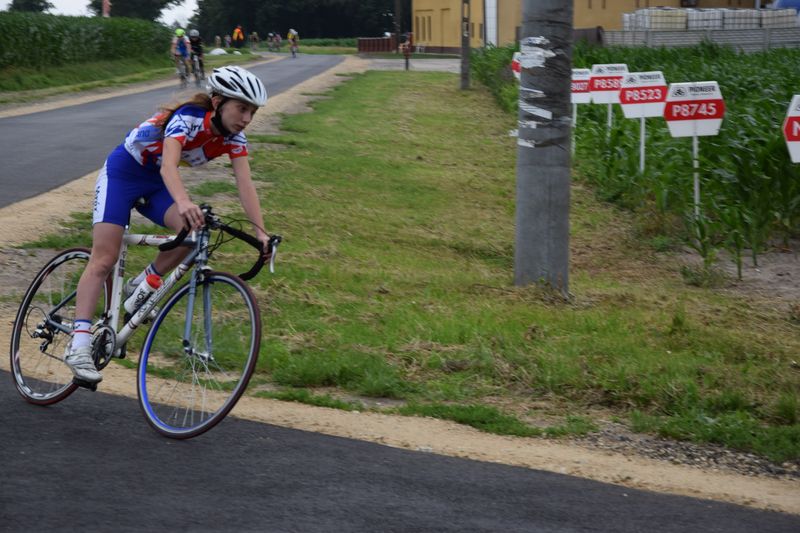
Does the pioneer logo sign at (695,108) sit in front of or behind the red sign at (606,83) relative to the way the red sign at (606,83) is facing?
in front

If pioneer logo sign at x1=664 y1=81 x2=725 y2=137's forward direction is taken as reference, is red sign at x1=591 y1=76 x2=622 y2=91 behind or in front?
behind

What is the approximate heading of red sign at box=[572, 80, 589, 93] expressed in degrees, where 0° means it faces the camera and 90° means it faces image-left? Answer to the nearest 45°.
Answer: approximately 0°

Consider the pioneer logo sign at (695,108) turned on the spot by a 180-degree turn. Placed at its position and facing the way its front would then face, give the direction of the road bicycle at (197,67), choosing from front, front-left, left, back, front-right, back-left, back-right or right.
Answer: front-left

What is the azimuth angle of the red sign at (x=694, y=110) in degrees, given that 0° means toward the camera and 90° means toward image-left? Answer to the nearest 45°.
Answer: approximately 0°

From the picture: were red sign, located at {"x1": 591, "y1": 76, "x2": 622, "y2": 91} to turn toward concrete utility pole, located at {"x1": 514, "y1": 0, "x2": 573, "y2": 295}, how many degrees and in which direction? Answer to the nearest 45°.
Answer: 0° — it already faces it

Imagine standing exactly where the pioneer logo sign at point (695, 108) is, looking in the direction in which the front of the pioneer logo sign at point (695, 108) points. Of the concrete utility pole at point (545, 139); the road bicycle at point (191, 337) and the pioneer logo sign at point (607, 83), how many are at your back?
1
